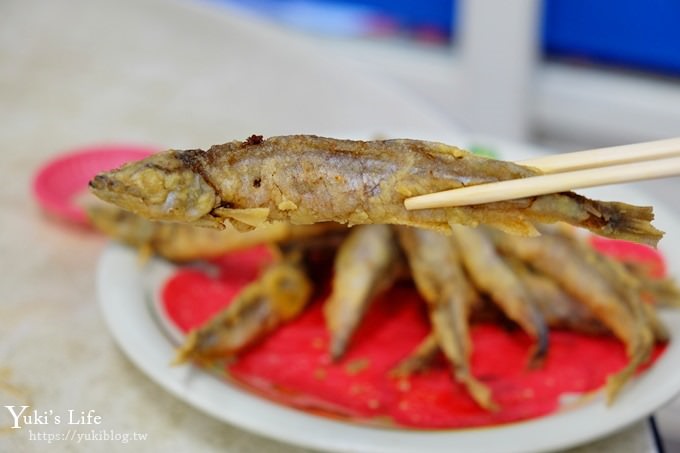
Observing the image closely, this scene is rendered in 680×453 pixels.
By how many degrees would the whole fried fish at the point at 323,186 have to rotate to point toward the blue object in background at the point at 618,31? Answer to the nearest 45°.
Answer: approximately 135° to its right

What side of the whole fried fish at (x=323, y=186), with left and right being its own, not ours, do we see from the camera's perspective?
left
